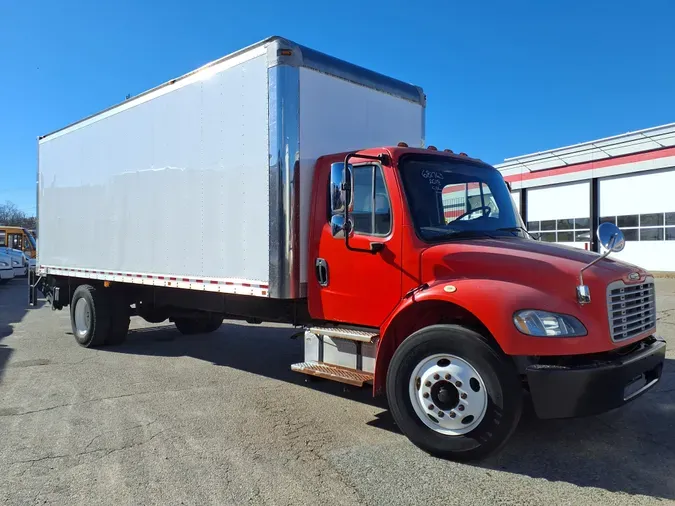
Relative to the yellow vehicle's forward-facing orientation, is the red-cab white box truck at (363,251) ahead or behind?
ahead

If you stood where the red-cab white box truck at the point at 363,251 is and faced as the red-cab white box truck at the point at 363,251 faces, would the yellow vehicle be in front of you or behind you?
behind

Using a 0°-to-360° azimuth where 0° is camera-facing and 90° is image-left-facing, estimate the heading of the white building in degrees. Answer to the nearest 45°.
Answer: approximately 45°

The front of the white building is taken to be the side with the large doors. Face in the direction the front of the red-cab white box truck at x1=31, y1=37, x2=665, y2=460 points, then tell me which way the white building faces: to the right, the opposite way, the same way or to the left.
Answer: to the right

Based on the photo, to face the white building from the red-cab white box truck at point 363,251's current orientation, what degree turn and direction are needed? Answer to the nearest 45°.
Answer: approximately 90° to its left

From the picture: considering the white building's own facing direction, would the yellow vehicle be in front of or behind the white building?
in front

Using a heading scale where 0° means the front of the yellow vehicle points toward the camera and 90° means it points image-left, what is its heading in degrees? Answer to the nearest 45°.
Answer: approximately 315°

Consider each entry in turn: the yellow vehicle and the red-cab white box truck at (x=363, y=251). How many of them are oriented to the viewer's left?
0

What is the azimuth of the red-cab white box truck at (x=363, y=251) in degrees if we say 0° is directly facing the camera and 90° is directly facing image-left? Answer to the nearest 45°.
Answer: approximately 315°
